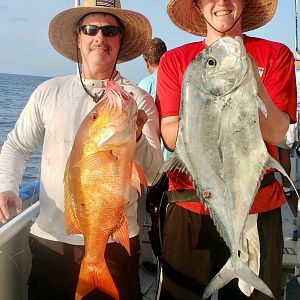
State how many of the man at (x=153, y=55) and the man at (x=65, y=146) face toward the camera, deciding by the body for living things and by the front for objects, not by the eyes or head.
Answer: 1

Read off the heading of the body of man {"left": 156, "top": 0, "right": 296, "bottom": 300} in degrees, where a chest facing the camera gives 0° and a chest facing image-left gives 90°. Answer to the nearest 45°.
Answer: approximately 0°

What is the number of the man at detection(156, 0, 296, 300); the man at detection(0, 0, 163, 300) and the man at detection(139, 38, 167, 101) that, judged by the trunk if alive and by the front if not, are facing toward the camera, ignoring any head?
2

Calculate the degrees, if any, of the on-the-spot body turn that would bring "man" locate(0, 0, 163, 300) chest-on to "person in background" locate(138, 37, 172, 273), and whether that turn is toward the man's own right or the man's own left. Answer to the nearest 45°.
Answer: approximately 135° to the man's own left

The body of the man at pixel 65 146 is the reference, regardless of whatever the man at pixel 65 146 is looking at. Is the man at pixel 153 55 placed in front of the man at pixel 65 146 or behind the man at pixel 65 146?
behind

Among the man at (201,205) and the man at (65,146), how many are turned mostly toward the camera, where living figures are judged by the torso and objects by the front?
2

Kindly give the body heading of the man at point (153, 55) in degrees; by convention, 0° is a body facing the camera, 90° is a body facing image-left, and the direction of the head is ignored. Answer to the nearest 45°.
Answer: approximately 135°

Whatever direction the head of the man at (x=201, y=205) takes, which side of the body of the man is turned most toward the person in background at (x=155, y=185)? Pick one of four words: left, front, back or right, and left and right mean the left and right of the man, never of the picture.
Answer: back

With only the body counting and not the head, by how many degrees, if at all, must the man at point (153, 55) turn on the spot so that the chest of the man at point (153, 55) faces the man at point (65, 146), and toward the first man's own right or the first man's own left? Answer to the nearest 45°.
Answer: approximately 135° to the first man's own left

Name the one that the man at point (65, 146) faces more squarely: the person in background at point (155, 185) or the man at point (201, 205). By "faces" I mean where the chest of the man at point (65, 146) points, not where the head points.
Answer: the man
